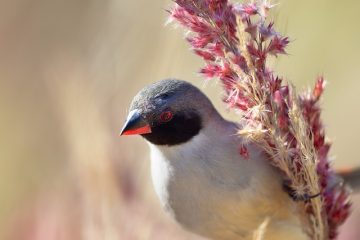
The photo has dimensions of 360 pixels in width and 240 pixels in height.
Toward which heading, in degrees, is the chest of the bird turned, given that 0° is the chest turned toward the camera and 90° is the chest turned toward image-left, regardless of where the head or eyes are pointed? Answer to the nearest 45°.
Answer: approximately 45°
